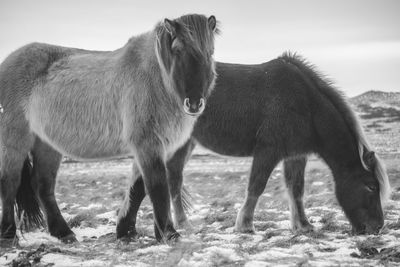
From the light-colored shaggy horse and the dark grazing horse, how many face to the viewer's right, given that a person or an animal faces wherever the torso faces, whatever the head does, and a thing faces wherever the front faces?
2

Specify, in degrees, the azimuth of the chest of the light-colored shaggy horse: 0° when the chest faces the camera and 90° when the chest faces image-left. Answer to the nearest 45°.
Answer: approximately 270°

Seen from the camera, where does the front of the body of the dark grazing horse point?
to the viewer's right

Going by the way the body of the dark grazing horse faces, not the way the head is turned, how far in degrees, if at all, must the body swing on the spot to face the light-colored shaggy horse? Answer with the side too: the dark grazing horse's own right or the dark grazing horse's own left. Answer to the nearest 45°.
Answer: approximately 135° to the dark grazing horse's own right
